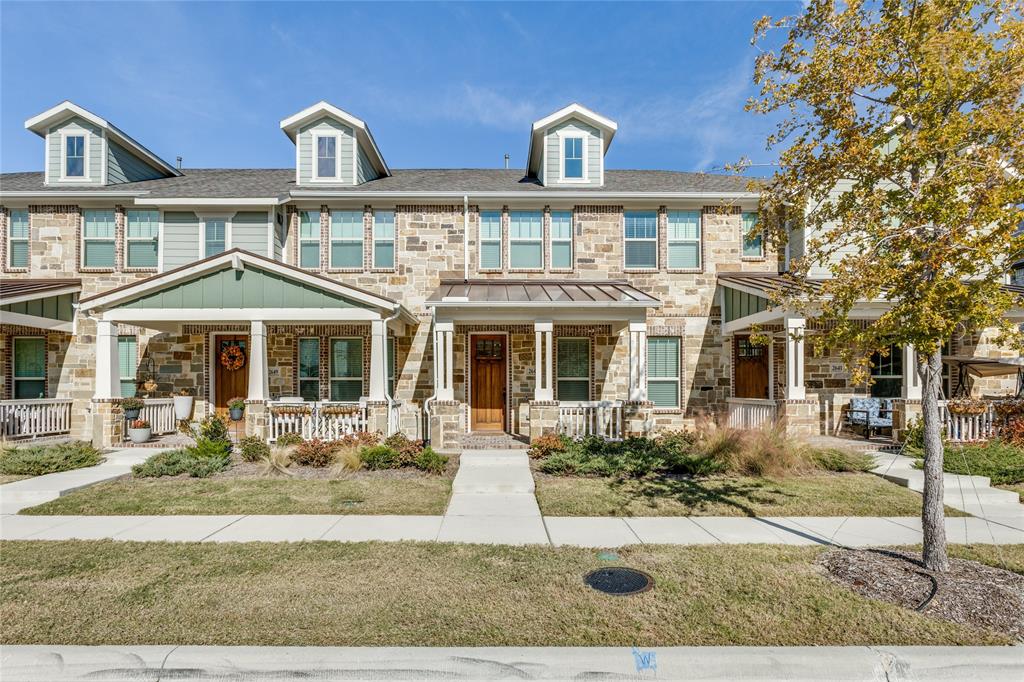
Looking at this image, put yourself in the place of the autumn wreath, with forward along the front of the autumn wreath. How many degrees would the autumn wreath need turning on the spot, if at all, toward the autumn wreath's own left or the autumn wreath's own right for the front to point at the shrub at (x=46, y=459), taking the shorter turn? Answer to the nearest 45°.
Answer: approximately 45° to the autumn wreath's own right

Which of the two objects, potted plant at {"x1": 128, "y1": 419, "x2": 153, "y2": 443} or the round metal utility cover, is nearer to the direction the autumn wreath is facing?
the round metal utility cover

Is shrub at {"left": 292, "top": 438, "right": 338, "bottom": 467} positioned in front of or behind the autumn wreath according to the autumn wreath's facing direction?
in front

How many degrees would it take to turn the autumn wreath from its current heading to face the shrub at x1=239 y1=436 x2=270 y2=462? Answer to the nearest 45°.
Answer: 0° — it already faces it

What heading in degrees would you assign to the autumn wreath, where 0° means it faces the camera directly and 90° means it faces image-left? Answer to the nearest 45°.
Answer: approximately 0°

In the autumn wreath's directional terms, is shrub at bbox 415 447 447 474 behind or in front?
in front

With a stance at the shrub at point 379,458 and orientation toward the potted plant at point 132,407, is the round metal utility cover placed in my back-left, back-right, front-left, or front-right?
back-left

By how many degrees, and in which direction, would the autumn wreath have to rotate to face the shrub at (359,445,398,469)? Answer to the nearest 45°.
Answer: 0° — it already faces it

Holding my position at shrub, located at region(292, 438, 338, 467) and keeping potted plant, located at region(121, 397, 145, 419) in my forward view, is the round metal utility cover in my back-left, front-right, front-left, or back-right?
back-left

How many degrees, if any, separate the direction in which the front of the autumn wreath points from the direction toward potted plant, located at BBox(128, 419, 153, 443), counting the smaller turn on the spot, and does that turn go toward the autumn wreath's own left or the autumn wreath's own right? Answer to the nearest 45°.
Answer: approximately 45° to the autumn wreath's own right

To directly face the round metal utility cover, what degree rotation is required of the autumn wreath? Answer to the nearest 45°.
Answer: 0° — it already faces it
